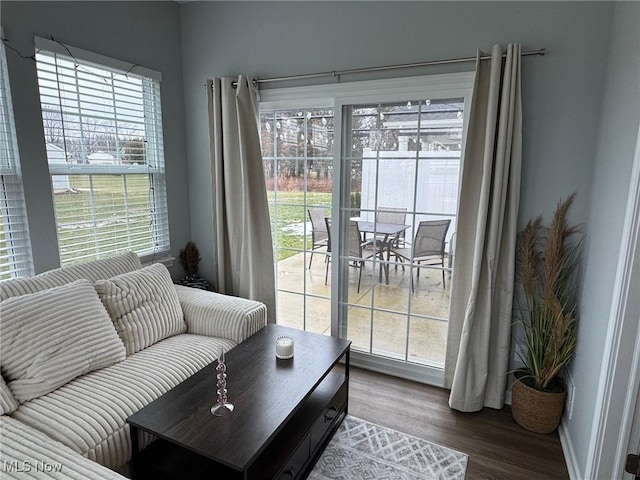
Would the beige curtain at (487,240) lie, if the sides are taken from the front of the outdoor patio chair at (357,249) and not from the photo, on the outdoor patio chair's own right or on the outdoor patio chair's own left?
on the outdoor patio chair's own right

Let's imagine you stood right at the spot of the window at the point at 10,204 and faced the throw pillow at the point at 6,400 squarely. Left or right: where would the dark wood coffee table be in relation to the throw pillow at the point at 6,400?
left

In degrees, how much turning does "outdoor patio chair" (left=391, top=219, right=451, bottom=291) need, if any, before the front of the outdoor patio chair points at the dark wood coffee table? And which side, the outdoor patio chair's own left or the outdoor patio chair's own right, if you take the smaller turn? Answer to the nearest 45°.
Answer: approximately 90° to the outdoor patio chair's own left

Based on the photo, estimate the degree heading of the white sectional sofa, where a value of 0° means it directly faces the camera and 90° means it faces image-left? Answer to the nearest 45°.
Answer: approximately 315°

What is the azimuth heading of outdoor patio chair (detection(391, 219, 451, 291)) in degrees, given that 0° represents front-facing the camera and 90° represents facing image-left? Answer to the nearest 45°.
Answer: approximately 135°

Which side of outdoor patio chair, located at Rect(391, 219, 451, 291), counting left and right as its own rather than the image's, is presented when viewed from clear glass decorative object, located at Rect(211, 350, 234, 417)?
left

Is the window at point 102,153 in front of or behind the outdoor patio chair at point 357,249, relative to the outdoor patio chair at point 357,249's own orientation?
behind

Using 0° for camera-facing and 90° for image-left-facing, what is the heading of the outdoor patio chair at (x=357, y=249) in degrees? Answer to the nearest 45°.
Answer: approximately 225°

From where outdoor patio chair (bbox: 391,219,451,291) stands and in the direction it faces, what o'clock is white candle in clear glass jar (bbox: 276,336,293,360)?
The white candle in clear glass jar is roughly at 9 o'clock from the outdoor patio chair.

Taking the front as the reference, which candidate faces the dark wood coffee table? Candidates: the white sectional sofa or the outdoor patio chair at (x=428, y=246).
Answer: the white sectional sofa

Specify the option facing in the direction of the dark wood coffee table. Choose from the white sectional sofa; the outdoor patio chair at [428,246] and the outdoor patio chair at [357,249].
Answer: the white sectional sofa
